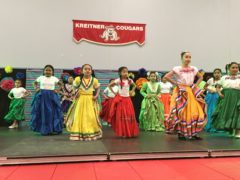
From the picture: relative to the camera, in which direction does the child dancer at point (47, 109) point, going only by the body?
toward the camera

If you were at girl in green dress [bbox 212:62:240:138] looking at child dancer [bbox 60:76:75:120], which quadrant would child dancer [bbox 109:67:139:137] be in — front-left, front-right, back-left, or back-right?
front-left

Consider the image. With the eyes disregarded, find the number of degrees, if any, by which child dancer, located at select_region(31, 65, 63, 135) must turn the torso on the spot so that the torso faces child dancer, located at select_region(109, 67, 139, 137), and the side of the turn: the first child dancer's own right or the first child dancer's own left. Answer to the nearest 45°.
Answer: approximately 45° to the first child dancer's own left

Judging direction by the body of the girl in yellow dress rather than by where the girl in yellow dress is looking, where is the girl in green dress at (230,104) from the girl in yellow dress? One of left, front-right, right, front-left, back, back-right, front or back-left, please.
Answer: left

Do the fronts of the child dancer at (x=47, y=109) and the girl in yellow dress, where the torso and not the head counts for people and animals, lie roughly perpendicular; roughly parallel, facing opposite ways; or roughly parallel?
roughly parallel

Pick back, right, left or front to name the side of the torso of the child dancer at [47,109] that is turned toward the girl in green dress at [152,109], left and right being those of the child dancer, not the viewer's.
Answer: left

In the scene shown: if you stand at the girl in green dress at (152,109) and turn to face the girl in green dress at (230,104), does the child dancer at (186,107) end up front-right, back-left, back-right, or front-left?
front-right

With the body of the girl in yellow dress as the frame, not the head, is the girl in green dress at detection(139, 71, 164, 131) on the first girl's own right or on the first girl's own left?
on the first girl's own left

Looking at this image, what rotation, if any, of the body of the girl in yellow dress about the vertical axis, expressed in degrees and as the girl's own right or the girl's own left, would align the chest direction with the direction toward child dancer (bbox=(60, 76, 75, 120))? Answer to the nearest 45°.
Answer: approximately 180°

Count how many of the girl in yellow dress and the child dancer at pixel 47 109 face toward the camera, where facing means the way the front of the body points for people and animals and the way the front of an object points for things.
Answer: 2

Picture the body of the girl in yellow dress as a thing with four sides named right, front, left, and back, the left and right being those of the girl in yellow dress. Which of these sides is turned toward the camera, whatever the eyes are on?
front

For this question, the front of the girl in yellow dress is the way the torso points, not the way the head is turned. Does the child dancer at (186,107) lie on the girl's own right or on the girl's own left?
on the girl's own left

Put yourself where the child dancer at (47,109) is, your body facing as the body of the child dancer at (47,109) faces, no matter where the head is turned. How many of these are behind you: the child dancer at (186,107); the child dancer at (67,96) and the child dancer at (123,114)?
1

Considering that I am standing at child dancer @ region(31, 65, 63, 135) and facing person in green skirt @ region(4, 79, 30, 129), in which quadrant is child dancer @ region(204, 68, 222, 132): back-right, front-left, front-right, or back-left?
back-right
